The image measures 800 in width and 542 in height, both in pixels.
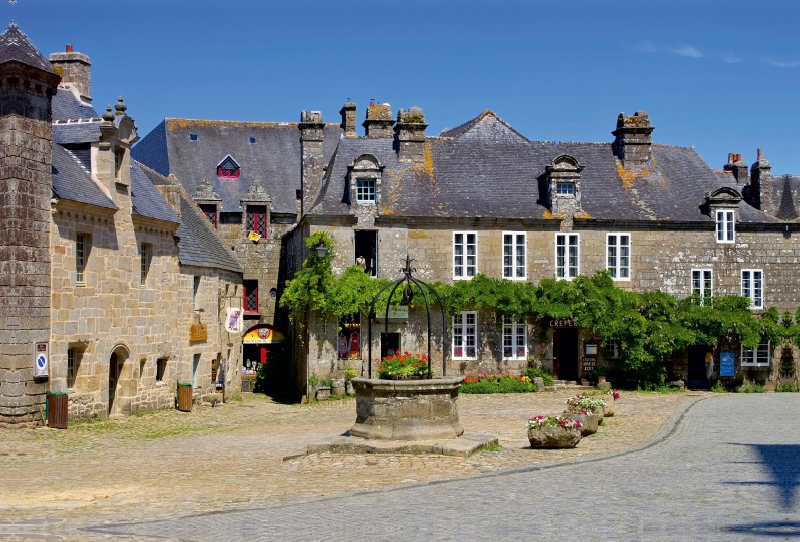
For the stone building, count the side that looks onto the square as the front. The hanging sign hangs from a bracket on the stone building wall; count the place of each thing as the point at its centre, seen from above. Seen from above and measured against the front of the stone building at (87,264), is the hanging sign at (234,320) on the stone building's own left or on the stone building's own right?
on the stone building's own left

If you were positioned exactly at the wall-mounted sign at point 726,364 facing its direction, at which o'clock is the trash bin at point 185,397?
The trash bin is roughly at 2 o'clock from the wall-mounted sign.

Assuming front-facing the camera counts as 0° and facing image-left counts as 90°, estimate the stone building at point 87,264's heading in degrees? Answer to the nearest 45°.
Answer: approximately 315°

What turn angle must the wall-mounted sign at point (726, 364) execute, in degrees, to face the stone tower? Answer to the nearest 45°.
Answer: approximately 45° to its right

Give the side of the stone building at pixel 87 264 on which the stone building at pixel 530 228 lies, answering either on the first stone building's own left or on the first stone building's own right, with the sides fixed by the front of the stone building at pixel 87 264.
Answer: on the first stone building's own left

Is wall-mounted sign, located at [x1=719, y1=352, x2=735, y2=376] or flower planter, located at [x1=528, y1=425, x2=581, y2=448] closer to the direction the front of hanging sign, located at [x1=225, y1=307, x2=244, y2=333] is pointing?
the flower planter

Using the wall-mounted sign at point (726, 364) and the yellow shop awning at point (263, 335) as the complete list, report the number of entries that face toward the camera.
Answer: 2

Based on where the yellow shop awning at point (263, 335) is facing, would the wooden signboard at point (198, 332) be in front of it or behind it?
in front

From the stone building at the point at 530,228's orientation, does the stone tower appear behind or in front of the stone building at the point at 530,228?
in front

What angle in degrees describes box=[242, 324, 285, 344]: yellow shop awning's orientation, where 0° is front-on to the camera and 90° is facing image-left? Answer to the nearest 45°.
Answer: approximately 0°
